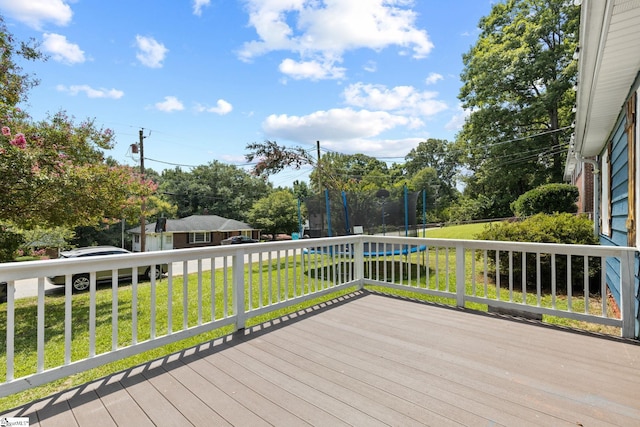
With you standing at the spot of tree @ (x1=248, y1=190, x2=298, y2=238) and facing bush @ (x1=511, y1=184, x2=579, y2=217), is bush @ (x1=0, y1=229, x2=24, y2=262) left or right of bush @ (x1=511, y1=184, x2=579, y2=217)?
right

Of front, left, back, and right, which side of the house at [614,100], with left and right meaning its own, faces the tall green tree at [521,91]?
right

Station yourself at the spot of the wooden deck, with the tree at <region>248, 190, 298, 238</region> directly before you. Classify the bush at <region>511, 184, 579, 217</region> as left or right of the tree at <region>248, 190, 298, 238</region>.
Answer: right

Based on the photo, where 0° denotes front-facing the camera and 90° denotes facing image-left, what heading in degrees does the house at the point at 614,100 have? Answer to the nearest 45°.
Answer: approximately 90°

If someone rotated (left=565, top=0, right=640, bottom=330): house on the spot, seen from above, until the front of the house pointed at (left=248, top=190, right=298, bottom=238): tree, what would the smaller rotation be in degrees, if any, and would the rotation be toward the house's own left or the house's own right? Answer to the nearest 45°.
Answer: approximately 45° to the house's own right

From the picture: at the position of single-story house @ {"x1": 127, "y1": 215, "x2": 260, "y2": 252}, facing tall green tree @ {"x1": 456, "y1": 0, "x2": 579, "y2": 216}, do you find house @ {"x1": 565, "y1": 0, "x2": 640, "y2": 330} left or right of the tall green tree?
right

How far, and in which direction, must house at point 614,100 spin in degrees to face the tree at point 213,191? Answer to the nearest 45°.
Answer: approximately 45° to its right

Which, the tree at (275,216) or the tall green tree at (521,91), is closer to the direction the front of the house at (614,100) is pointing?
the tree

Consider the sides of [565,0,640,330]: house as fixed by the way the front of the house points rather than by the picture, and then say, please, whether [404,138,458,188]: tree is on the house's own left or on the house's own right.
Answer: on the house's own right

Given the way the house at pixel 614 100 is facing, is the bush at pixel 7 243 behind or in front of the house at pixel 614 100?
in front

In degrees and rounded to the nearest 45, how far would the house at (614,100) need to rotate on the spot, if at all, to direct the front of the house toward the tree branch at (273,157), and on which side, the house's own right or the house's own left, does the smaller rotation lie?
0° — it already faces it

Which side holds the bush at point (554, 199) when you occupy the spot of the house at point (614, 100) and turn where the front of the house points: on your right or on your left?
on your right

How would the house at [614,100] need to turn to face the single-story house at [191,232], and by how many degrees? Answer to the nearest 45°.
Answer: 0° — it already faces it
